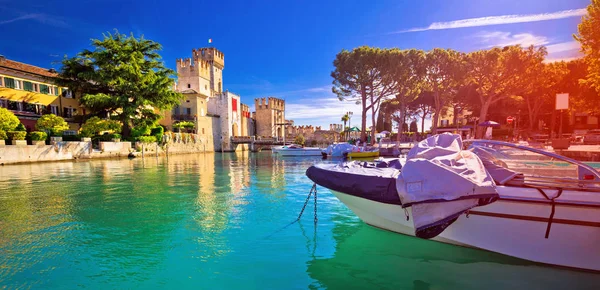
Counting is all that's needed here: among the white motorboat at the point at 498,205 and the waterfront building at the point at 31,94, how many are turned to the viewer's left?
1

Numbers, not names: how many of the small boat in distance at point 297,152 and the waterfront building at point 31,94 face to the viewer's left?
1

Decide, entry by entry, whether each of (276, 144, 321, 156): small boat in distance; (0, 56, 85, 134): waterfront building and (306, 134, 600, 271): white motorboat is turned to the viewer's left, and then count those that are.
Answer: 2

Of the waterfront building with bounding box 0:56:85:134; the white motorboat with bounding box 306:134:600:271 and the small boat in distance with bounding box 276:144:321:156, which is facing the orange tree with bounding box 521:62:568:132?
the waterfront building

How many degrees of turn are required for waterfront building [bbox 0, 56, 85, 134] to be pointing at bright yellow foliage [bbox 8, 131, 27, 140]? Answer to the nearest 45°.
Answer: approximately 45° to its right

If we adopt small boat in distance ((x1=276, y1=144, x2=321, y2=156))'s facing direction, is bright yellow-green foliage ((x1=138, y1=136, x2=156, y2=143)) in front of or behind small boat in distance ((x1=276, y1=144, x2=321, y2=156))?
in front

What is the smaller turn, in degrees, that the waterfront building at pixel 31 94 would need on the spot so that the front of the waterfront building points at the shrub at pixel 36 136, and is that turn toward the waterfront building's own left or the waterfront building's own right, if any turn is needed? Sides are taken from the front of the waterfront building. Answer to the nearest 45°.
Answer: approximately 45° to the waterfront building's own right

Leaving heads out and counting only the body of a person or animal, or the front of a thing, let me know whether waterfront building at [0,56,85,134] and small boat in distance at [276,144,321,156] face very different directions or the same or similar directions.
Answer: very different directions

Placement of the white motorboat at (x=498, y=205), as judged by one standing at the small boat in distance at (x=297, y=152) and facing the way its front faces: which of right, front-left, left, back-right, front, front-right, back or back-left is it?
left

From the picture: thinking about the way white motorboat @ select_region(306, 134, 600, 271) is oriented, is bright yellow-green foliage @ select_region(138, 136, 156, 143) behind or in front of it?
in front

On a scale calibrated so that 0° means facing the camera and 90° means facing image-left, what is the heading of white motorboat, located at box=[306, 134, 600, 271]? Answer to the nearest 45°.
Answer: approximately 90°

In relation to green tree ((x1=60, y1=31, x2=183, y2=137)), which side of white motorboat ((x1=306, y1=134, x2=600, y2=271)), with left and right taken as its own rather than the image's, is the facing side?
front

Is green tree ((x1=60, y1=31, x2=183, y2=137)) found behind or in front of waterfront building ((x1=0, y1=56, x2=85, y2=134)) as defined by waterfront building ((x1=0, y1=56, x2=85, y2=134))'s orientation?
in front

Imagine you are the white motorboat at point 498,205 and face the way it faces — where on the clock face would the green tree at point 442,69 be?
The green tree is roughly at 3 o'clock from the white motorboat.

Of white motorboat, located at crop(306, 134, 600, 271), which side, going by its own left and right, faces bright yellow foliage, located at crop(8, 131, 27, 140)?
front

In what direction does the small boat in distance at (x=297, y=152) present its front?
to the viewer's left
